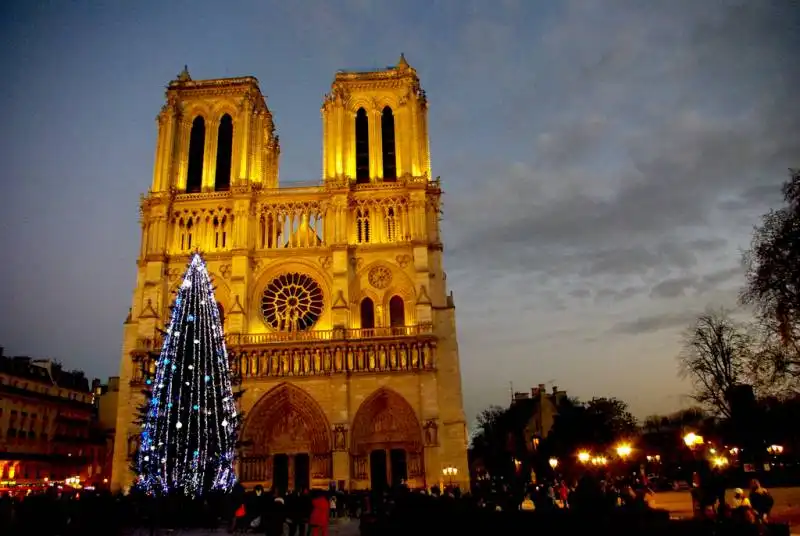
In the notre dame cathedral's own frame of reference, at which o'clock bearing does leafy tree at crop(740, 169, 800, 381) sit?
The leafy tree is roughly at 11 o'clock from the notre dame cathedral.

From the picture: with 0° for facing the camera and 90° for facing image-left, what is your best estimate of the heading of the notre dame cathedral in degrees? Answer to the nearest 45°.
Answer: approximately 0°

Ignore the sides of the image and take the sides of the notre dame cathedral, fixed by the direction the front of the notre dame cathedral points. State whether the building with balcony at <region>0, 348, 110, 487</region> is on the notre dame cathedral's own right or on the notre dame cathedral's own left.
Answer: on the notre dame cathedral's own right

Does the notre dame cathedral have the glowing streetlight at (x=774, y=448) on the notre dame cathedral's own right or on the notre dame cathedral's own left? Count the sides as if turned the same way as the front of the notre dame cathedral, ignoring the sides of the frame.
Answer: on the notre dame cathedral's own left

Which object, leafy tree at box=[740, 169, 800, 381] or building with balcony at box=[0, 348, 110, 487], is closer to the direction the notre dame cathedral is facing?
the leafy tree

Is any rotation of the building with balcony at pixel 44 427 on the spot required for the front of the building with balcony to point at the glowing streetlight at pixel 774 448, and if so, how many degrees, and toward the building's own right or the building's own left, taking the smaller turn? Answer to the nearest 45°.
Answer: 0° — it already faces it

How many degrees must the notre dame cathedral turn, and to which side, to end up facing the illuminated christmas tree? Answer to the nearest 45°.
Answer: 0° — it already faces it

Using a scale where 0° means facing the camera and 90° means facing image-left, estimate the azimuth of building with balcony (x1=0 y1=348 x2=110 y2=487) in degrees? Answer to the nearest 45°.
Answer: approximately 315°
